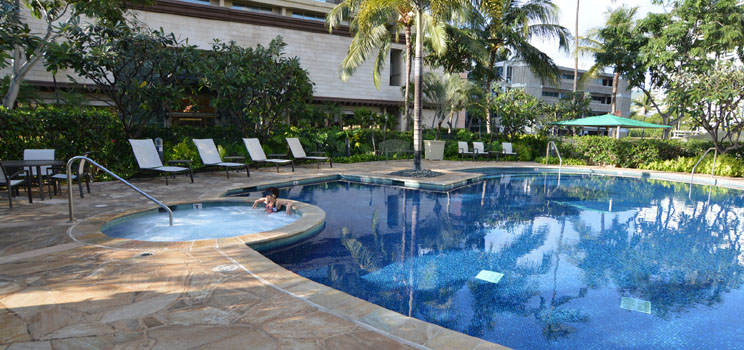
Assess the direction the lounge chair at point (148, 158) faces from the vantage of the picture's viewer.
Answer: facing the viewer and to the right of the viewer

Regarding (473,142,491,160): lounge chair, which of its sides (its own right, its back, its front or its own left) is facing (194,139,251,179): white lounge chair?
right

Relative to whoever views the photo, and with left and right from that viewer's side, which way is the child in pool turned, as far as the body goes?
facing the viewer and to the left of the viewer

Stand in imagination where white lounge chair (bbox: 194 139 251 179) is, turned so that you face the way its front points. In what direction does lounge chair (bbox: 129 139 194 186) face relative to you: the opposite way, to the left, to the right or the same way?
the same way

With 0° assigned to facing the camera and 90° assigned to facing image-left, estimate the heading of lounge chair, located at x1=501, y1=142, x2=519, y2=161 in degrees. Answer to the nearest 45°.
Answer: approximately 315°

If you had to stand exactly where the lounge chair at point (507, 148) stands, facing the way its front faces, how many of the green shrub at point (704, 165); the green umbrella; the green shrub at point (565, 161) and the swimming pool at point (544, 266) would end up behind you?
0

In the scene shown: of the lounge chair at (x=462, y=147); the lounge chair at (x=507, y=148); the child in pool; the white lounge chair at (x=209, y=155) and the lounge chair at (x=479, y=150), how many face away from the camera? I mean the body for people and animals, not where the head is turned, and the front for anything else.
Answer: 0

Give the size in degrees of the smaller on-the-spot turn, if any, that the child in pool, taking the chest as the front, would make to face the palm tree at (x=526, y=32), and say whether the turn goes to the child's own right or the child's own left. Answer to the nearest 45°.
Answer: approximately 180°

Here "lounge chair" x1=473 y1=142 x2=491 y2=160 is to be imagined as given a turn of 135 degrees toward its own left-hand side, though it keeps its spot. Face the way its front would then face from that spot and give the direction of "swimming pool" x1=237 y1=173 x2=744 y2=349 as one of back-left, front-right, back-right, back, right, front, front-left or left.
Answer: back

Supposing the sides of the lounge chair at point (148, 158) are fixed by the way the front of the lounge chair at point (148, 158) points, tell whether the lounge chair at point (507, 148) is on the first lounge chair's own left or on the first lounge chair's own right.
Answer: on the first lounge chair's own left

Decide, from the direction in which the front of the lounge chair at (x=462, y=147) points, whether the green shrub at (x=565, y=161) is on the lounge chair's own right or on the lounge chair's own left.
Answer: on the lounge chair's own left

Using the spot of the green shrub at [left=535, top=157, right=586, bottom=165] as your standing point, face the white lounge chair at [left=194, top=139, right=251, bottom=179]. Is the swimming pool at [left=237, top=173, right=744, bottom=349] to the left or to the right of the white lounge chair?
left

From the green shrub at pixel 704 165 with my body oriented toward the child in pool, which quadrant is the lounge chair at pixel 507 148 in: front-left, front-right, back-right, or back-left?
front-right

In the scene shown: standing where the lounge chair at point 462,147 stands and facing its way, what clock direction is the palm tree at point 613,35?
The palm tree is roughly at 9 o'clock from the lounge chair.

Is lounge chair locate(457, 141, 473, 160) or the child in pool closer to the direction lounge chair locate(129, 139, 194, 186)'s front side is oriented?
the child in pool

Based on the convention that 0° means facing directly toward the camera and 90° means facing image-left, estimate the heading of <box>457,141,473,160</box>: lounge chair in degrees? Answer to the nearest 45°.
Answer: approximately 315°

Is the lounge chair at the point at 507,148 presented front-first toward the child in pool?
no

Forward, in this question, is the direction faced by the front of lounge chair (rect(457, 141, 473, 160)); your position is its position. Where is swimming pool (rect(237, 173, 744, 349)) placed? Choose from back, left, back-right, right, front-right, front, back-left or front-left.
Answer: front-right
